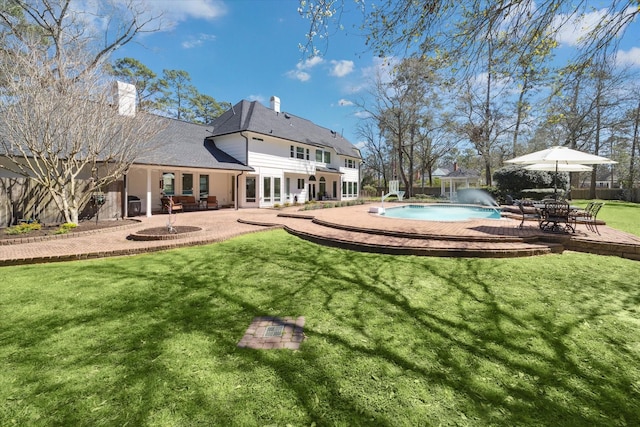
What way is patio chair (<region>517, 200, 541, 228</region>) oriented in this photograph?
to the viewer's right

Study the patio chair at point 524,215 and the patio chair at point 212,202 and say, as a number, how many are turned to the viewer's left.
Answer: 0

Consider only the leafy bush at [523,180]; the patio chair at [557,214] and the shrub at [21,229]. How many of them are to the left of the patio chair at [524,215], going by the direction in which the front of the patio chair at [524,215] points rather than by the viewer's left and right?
1

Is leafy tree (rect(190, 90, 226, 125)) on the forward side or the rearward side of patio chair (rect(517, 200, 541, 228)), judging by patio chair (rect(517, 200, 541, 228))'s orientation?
on the rearward side

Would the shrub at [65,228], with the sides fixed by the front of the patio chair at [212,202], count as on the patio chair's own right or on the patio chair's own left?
on the patio chair's own right

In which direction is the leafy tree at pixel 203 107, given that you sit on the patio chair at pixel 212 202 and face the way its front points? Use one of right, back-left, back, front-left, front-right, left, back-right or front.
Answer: back-left
